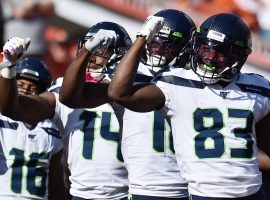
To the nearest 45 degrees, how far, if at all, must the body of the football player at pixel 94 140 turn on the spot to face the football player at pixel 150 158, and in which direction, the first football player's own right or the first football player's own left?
approximately 45° to the first football player's own left

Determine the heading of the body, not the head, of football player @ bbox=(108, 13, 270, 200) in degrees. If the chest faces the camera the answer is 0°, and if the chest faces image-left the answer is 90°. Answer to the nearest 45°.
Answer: approximately 0°

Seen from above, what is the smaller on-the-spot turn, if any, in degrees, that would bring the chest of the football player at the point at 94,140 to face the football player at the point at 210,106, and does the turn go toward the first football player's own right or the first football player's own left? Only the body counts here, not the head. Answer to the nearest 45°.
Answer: approximately 45° to the first football player's own left

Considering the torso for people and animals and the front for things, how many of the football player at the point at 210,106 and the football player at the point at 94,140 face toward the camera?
2
